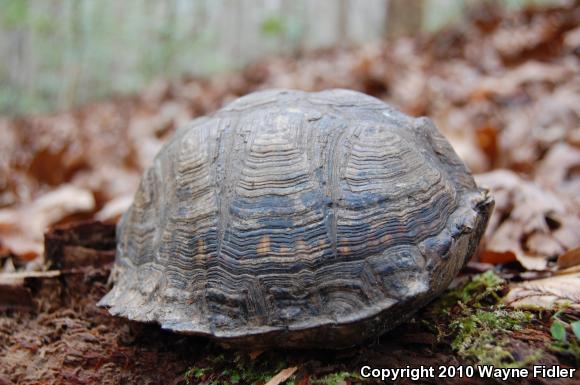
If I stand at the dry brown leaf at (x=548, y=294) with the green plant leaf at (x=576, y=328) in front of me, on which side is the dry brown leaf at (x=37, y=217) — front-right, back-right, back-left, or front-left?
back-right
